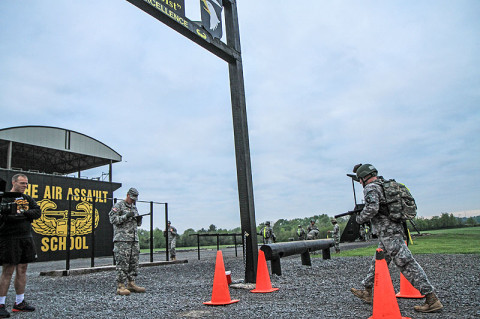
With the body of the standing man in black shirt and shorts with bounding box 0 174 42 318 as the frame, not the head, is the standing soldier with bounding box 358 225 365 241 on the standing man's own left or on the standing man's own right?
on the standing man's own left

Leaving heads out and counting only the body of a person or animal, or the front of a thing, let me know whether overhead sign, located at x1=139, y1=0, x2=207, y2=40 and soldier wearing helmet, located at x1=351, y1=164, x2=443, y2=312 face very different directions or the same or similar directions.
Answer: very different directions

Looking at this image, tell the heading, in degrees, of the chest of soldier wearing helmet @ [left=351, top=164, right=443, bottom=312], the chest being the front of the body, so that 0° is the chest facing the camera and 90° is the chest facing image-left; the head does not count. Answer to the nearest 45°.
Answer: approximately 90°

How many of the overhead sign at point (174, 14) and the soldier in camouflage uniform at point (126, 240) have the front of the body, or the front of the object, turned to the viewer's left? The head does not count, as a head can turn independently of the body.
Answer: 0

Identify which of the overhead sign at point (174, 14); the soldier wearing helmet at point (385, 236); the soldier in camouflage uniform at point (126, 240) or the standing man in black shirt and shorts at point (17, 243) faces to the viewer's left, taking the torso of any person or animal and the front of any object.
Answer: the soldier wearing helmet

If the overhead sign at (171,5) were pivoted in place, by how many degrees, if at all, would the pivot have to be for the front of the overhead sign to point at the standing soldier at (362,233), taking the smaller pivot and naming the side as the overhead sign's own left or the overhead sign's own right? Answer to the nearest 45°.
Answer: approximately 90° to the overhead sign's own left

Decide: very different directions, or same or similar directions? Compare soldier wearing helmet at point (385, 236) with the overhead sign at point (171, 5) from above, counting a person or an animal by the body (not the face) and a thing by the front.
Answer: very different directions

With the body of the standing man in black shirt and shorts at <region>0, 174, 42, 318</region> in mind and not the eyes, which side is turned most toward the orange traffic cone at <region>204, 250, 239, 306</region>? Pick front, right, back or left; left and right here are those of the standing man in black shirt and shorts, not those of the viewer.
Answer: front

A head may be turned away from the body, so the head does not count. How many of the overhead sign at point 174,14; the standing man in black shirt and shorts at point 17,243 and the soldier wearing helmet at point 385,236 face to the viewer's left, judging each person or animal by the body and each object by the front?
1

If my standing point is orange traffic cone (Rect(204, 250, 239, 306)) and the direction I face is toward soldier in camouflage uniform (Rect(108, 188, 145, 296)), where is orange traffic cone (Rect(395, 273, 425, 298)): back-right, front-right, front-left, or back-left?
back-right
